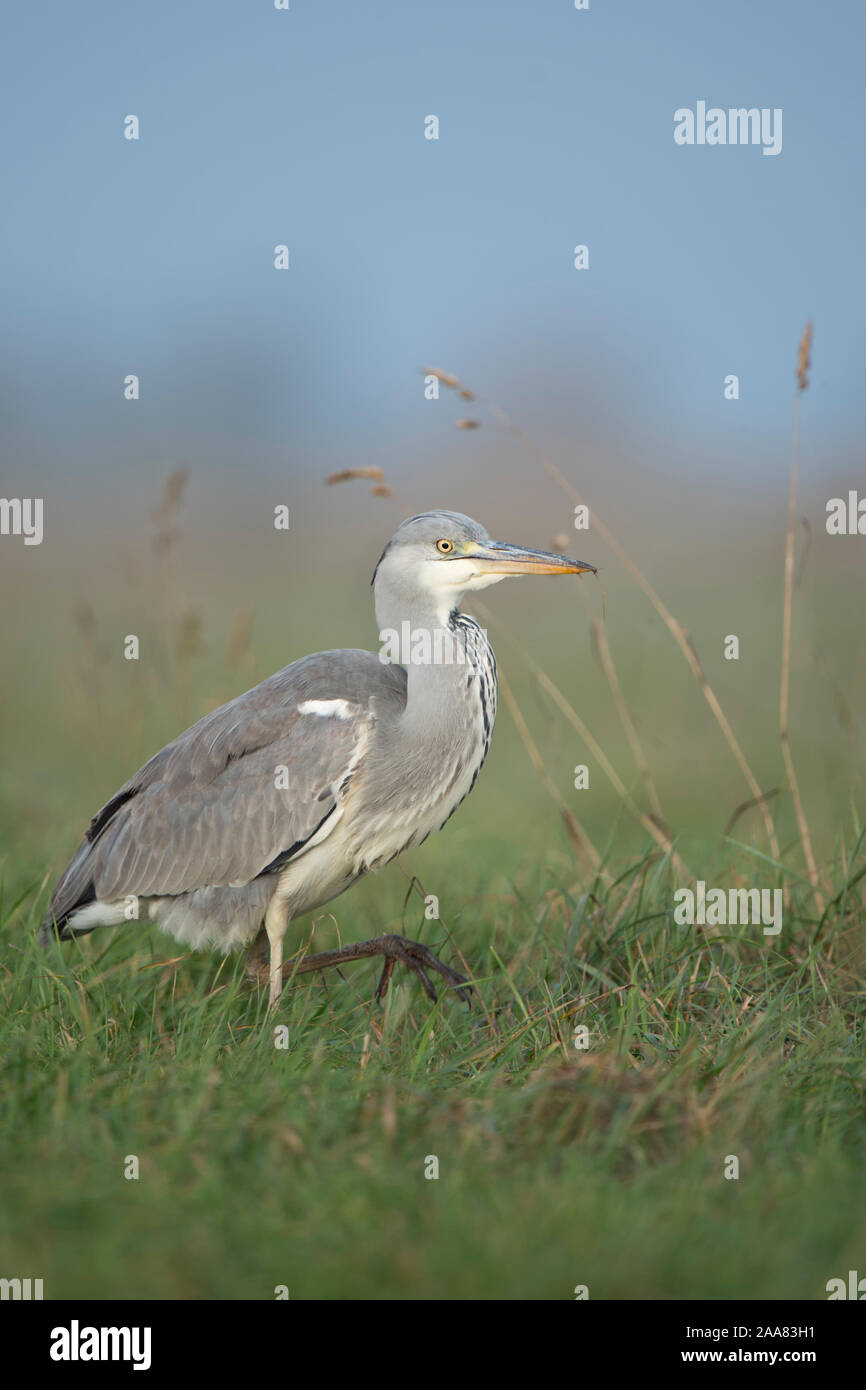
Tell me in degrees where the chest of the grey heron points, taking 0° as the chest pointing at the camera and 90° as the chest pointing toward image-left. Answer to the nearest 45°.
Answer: approximately 270°
